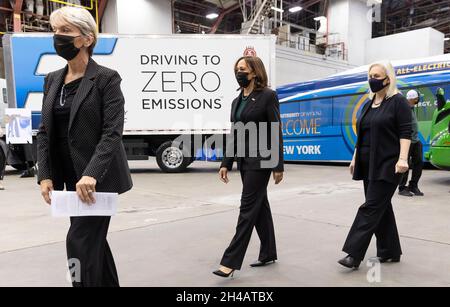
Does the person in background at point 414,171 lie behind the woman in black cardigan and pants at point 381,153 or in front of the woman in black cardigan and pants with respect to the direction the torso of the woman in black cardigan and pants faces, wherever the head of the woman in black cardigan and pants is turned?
behind

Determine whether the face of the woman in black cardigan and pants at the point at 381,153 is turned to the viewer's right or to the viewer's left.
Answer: to the viewer's left

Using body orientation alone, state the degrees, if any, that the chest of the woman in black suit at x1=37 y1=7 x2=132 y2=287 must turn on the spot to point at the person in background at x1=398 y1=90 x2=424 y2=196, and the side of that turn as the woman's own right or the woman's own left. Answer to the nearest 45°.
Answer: approximately 180°

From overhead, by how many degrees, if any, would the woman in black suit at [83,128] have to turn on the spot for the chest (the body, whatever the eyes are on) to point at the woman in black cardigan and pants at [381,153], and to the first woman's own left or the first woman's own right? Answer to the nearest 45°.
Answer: approximately 135° to the first woman's own left

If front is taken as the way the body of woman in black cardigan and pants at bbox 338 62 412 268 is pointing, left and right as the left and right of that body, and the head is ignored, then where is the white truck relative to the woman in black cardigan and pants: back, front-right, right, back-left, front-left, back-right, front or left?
right

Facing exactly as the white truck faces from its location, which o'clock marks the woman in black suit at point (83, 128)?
The woman in black suit is roughly at 9 o'clock from the white truck.

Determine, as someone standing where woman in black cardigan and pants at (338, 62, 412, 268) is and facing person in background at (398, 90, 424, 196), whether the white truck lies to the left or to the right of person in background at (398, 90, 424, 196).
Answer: left

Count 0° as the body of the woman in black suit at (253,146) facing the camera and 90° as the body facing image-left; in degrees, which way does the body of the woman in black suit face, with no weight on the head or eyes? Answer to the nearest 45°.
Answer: approximately 45°

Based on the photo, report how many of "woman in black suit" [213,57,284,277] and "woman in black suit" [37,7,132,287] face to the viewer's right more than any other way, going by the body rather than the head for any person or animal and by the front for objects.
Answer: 0

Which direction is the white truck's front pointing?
to the viewer's left

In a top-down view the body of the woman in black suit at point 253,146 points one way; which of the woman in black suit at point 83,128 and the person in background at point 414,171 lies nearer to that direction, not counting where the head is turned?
the woman in black suit

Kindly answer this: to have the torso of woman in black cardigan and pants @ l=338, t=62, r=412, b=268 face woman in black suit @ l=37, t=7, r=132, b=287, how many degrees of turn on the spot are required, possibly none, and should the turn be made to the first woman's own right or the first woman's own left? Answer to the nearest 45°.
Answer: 0° — they already face them
